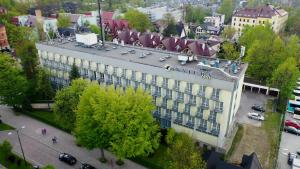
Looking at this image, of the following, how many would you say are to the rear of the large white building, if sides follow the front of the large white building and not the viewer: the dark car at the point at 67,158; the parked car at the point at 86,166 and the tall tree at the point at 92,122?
0

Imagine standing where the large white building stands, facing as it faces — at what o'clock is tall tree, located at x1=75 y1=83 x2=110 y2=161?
The tall tree is roughly at 1 o'clock from the large white building.

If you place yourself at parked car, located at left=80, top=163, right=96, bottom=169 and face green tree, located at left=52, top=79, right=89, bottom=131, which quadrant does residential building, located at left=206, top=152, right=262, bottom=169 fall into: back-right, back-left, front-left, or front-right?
back-right

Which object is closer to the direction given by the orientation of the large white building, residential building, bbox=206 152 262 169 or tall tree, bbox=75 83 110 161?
the tall tree

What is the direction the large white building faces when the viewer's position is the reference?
facing the viewer and to the left of the viewer

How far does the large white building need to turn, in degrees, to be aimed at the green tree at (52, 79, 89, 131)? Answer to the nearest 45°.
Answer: approximately 45° to its right

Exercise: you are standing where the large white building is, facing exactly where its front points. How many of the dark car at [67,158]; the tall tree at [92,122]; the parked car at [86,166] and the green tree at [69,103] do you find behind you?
0

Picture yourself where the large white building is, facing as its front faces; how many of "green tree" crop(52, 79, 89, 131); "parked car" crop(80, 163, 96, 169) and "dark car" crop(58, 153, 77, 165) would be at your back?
0

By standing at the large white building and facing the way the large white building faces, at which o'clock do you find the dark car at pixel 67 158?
The dark car is roughly at 1 o'clock from the large white building.

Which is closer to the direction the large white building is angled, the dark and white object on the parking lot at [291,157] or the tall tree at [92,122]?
the tall tree

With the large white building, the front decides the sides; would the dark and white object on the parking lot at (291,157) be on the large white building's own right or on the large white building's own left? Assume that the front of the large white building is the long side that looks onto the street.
on the large white building's own left

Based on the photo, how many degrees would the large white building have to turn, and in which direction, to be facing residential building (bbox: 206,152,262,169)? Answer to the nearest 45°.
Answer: approximately 45° to its left

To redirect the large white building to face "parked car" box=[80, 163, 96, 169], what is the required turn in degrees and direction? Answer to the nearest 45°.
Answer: approximately 45° to its right
